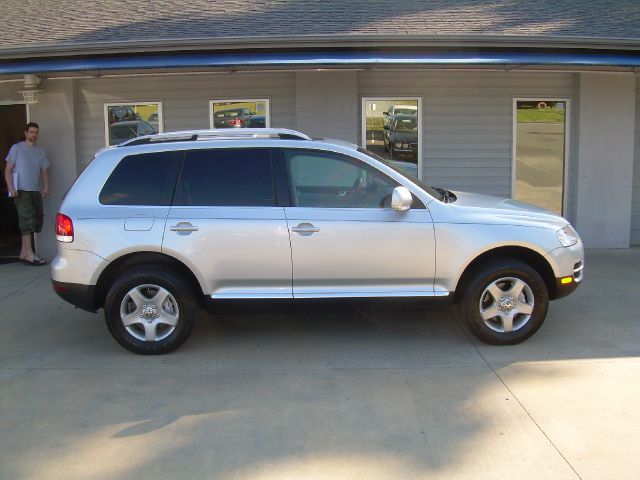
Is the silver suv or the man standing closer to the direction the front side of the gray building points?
the silver suv

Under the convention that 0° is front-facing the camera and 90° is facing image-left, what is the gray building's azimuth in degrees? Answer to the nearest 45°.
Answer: approximately 0°

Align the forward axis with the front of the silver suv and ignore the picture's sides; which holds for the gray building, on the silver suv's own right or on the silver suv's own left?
on the silver suv's own left

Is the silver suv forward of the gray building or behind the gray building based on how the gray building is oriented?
forward

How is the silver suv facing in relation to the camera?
to the viewer's right

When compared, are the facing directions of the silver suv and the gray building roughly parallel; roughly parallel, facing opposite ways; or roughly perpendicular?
roughly perpendicular

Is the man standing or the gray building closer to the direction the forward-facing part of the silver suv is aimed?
the gray building

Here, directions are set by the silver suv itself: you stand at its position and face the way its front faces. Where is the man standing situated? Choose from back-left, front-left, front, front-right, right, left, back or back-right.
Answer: back-left

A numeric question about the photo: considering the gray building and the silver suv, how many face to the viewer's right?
1
